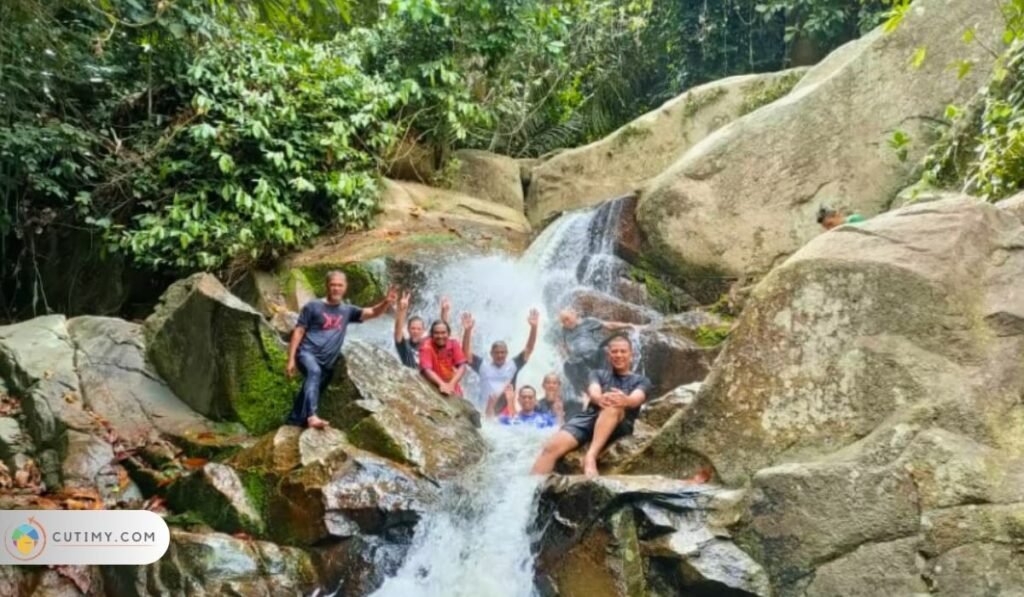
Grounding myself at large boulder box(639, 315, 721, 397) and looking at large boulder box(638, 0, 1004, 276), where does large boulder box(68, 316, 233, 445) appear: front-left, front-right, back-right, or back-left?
back-left

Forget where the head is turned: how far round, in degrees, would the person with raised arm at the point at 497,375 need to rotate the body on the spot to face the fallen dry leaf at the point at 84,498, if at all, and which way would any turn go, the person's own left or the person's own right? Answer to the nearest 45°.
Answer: approximately 45° to the person's own right

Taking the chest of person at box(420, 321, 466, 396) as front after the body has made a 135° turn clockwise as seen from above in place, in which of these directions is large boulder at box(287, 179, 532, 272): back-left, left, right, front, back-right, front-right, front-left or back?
front-right

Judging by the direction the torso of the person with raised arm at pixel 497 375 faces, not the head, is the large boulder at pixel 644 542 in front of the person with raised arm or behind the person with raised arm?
in front

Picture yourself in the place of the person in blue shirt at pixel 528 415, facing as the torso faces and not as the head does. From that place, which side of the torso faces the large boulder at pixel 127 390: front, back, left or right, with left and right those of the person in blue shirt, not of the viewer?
right

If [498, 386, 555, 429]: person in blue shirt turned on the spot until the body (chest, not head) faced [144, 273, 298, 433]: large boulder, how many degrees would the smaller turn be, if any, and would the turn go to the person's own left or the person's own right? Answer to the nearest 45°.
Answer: approximately 90° to the person's own right

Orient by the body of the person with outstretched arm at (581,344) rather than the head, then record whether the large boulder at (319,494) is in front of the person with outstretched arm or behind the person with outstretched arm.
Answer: in front

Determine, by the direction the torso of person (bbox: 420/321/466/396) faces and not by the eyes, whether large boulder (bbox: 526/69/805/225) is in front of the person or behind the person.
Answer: behind

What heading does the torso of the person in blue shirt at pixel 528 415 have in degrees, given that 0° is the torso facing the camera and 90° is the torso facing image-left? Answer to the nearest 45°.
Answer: approximately 0°
